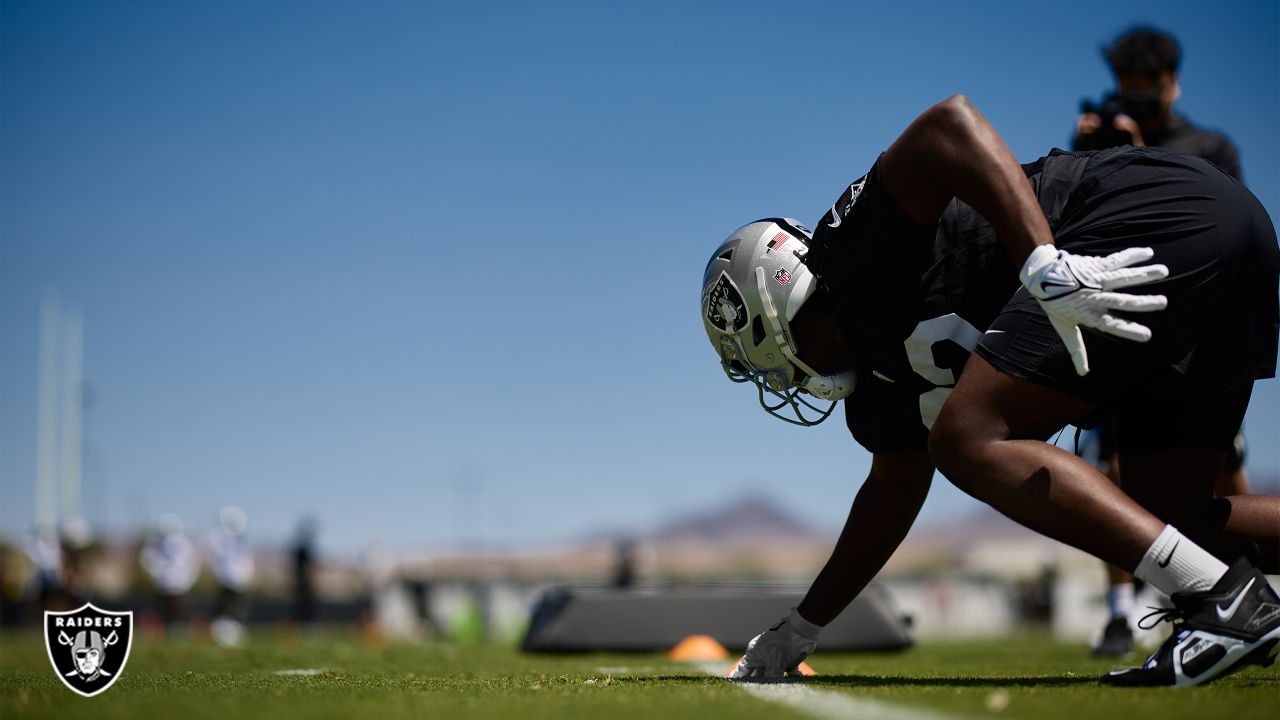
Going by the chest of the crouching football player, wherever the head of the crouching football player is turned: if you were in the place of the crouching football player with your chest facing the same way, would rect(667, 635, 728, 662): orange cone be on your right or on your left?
on your right

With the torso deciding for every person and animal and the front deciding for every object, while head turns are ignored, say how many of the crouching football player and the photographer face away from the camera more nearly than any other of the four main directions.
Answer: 0

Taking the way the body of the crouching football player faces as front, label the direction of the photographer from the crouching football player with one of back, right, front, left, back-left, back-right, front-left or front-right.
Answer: right

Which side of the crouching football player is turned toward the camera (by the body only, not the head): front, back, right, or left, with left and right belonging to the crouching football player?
left

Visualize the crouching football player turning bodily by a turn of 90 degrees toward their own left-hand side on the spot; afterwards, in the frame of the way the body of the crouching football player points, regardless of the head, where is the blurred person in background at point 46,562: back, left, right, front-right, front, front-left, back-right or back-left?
back-right

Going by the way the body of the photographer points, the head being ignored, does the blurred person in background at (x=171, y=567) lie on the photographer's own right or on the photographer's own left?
on the photographer's own right

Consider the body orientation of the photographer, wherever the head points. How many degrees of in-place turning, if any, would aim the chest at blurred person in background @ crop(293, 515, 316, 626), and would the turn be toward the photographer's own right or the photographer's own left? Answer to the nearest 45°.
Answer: approximately 90° to the photographer's own right

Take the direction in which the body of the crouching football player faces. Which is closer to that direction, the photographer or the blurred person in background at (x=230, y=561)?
the blurred person in background

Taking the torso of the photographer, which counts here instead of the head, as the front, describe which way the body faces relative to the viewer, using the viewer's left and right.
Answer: facing the viewer and to the left of the viewer

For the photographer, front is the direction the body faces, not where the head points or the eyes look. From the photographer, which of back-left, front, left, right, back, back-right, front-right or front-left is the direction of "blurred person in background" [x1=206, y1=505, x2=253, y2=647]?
right

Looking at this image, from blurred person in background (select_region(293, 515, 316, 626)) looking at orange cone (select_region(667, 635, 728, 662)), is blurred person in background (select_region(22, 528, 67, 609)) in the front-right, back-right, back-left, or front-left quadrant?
back-right

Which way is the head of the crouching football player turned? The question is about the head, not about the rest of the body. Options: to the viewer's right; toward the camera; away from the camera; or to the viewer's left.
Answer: to the viewer's left

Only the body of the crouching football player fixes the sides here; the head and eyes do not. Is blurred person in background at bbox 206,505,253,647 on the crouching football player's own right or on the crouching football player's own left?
on the crouching football player's own right
